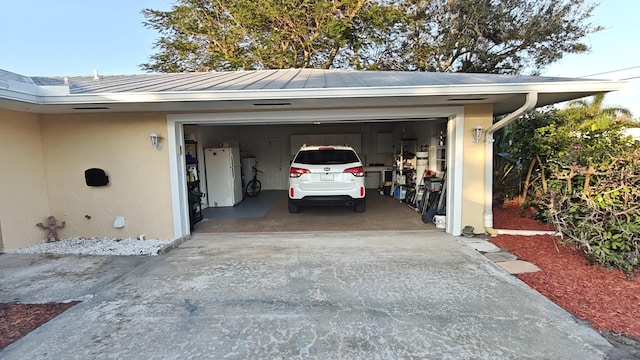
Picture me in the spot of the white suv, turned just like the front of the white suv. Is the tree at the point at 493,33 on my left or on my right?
on my right

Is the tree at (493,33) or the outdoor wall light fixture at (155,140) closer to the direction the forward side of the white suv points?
the tree

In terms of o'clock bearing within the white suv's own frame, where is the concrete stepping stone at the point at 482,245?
The concrete stepping stone is roughly at 4 o'clock from the white suv.

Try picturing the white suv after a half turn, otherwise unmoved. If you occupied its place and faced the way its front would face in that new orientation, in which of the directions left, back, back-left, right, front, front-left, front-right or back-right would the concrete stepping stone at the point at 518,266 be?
front-left

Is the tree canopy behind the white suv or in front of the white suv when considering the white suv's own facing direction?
in front

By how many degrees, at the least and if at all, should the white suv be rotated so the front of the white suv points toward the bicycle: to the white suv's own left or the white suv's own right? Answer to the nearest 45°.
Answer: approximately 45° to the white suv's own left

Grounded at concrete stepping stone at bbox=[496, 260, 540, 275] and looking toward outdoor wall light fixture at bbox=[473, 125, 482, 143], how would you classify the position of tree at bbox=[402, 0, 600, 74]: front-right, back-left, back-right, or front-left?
front-right

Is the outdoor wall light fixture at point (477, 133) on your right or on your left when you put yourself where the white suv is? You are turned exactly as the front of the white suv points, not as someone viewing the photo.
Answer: on your right

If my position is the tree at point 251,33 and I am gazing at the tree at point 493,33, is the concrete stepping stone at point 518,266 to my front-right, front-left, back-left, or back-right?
front-right

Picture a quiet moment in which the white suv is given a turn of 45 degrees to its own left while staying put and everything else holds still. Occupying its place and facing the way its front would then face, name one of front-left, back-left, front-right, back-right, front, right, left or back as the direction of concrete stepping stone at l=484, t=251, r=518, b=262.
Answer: back

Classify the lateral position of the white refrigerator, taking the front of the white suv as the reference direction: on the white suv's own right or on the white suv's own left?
on the white suv's own left

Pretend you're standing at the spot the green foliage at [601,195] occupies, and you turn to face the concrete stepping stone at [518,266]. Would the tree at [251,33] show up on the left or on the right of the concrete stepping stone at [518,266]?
right

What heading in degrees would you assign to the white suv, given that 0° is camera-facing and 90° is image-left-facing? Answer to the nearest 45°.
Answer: approximately 180°
